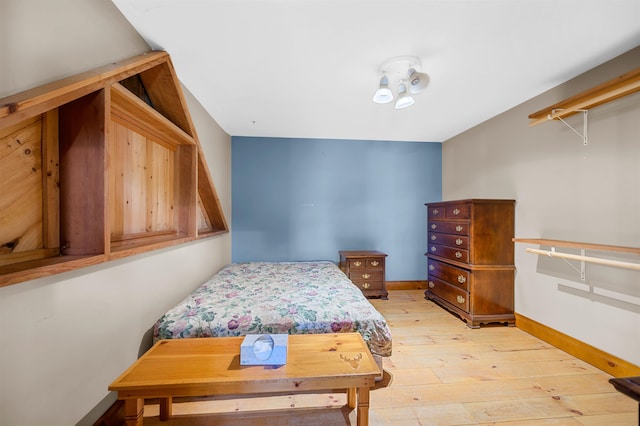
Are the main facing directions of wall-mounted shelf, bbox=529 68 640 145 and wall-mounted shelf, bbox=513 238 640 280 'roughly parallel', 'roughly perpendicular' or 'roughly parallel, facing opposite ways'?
roughly parallel

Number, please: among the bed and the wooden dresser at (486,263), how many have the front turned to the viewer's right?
0

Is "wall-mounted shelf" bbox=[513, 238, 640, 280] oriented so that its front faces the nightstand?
no

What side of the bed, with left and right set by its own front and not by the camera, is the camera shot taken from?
front

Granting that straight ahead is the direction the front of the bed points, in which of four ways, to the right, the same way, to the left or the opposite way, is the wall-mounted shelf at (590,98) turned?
to the right

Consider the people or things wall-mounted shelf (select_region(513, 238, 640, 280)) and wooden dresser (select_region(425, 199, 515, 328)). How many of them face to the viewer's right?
0

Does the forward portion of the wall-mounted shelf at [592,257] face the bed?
yes

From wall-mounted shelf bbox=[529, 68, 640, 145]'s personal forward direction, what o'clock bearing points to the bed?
The bed is roughly at 12 o'clock from the wall-mounted shelf.

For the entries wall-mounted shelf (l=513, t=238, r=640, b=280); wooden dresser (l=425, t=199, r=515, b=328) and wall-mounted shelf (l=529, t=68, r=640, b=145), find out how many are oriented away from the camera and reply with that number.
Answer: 0

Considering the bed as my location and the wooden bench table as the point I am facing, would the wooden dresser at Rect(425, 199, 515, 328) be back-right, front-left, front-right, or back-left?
back-left

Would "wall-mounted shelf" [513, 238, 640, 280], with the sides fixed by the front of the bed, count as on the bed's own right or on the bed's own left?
on the bed's own left

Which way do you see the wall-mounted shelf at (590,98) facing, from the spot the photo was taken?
facing the viewer and to the left of the viewer

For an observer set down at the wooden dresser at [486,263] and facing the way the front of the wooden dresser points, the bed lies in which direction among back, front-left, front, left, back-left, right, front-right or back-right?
front

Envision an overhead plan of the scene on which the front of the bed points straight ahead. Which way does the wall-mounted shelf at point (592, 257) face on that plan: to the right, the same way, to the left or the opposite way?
to the right
